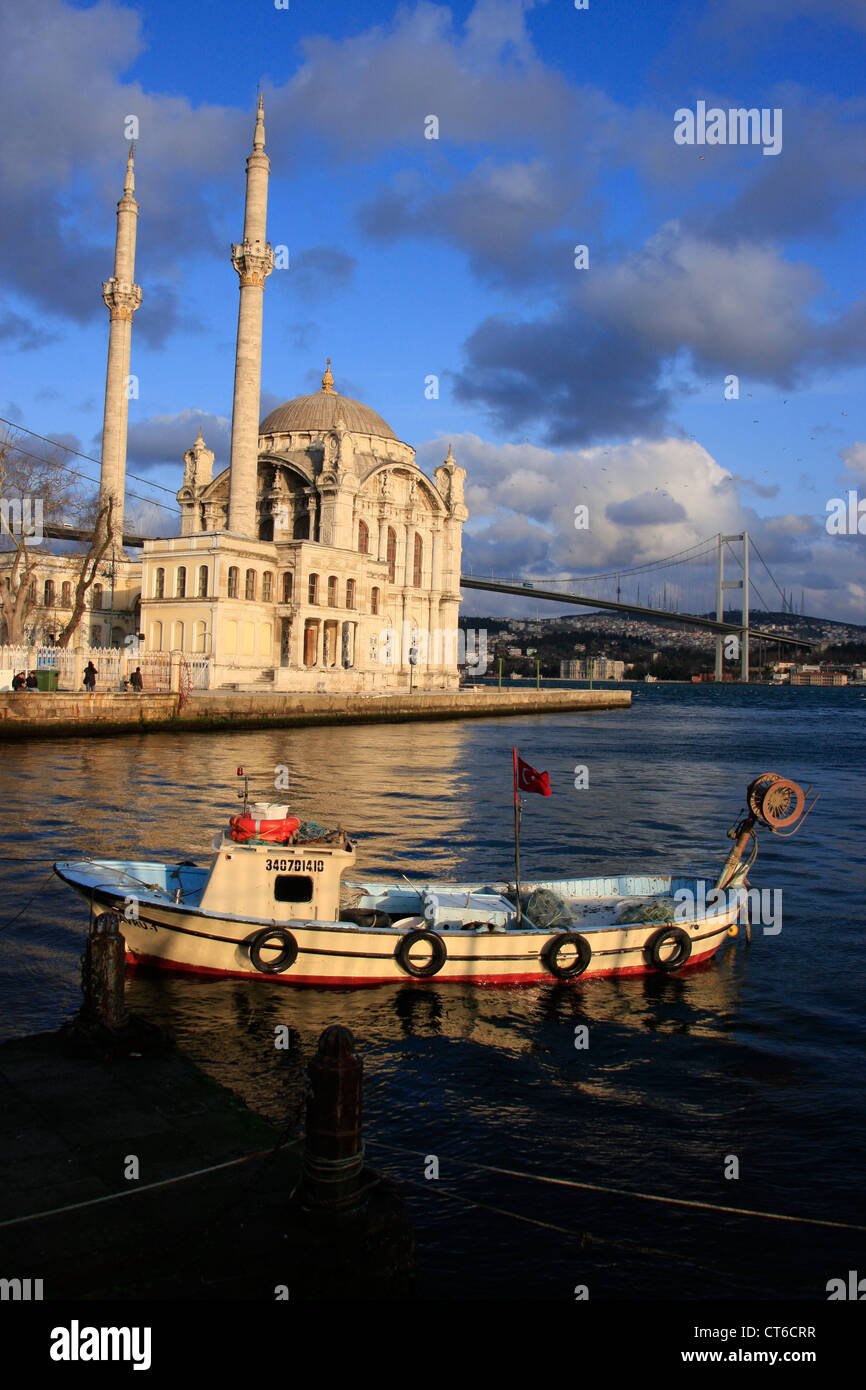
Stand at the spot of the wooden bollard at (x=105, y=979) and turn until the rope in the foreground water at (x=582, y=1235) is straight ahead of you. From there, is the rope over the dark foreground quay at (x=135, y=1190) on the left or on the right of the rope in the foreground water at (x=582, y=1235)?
right

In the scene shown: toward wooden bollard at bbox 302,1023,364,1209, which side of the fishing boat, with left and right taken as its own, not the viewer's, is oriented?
left

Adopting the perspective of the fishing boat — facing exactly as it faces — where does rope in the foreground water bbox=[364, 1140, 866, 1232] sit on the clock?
The rope in the foreground water is roughly at 8 o'clock from the fishing boat.

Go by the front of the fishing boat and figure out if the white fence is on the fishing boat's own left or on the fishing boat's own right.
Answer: on the fishing boat's own right

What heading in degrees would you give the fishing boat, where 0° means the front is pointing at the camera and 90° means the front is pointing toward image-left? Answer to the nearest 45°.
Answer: approximately 90°

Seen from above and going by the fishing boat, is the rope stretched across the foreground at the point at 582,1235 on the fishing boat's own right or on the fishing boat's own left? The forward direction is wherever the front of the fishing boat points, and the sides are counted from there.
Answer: on the fishing boat's own left

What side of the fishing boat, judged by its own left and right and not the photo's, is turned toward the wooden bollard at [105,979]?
left
